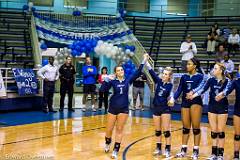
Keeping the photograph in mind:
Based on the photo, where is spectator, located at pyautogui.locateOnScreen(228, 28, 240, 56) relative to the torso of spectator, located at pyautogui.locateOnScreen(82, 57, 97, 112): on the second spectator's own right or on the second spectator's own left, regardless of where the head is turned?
on the second spectator's own left

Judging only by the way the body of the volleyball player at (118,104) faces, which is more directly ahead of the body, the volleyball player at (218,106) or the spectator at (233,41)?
the volleyball player

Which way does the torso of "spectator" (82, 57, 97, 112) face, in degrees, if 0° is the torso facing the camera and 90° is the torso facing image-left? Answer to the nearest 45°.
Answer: approximately 0°

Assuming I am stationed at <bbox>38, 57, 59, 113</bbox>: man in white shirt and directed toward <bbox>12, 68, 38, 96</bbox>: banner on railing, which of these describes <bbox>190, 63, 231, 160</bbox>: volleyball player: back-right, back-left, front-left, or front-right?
back-left

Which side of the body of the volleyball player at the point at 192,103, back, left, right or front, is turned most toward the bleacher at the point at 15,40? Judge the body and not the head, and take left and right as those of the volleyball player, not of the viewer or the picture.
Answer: right

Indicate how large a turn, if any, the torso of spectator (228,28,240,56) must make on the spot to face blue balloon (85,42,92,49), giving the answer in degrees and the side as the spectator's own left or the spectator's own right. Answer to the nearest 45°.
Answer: approximately 45° to the spectator's own right

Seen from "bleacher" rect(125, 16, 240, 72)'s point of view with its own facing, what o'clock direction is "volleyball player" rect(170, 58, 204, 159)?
The volleyball player is roughly at 12 o'clock from the bleacher.

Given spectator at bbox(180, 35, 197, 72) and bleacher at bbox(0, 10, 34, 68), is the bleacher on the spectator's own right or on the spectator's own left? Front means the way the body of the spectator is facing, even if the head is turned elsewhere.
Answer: on the spectator's own right

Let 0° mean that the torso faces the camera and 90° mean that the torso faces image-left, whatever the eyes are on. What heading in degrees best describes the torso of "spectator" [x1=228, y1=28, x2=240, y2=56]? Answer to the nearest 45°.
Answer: approximately 0°

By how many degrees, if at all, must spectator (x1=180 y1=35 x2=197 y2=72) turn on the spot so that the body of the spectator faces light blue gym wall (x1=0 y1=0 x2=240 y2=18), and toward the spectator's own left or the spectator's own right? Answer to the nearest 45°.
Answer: approximately 180°

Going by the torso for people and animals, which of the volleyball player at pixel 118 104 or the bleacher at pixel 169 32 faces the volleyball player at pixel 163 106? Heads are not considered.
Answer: the bleacher
